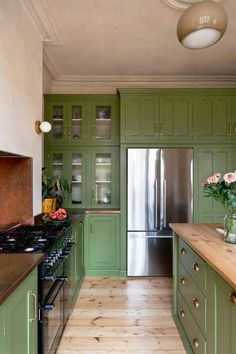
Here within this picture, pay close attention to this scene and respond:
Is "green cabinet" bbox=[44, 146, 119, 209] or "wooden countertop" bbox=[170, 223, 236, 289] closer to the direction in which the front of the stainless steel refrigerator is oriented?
the wooden countertop

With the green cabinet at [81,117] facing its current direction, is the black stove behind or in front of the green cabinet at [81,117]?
in front

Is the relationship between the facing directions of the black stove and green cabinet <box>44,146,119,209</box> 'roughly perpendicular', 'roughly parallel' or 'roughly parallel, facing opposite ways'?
roughly perpendicular

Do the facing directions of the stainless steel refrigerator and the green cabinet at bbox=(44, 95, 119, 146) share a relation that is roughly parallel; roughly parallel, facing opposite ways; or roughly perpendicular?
roughly parallel

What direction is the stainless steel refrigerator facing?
toward the camera

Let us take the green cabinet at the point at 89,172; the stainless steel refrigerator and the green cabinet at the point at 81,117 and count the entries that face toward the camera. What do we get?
3

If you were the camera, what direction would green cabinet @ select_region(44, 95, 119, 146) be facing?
facing the viewer

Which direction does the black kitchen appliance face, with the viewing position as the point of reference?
facing to the right of the viewer

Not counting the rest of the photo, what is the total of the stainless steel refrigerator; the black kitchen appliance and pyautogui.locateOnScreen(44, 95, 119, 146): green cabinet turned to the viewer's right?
1
